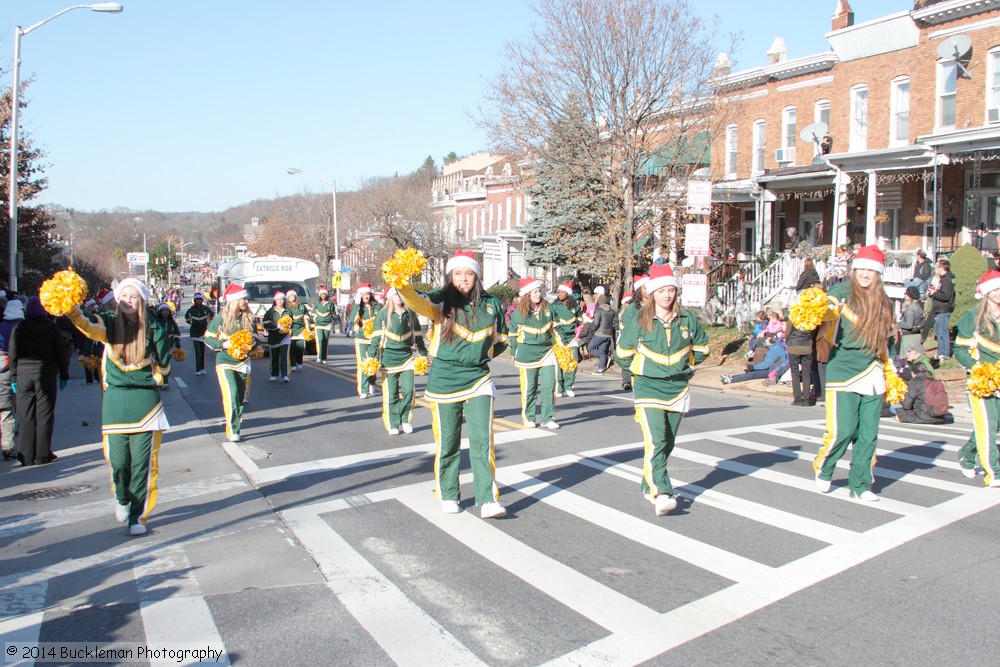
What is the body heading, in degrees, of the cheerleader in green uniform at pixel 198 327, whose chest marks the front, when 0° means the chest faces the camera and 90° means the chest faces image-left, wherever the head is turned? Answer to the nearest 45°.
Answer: approximately 0°

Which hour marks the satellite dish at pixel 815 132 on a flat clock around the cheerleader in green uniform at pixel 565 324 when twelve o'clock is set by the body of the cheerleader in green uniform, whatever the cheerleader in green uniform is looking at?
The satellite dish is roughly at 7 o'clock from the cheerleader in green uniform.

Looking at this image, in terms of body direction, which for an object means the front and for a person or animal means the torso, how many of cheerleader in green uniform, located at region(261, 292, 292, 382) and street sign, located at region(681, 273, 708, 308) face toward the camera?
2

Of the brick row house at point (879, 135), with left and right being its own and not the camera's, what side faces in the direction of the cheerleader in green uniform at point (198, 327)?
front

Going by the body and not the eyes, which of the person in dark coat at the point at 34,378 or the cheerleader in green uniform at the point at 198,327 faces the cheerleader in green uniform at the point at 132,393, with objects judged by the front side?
the cheerleader in green uniform at the point at 198,327

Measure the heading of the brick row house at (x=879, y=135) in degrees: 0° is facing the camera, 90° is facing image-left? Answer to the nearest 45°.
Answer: approximately 45°

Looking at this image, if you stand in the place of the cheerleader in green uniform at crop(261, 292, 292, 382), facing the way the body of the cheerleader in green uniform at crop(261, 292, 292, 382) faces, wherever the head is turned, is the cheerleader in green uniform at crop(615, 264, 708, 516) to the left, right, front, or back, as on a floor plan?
front

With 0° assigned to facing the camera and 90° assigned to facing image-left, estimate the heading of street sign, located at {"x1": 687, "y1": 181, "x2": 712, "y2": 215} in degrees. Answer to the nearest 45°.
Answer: approximately 0°

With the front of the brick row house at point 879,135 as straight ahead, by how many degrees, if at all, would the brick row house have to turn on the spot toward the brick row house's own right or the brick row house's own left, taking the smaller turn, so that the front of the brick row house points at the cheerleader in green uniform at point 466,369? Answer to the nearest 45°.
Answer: approximately 45° to the brick row house's own left

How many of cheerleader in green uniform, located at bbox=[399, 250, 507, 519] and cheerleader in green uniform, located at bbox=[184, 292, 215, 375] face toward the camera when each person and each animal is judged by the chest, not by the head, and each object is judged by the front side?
2

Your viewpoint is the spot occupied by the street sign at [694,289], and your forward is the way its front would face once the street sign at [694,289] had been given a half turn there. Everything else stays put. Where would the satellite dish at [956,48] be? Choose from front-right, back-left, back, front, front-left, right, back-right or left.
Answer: front-right

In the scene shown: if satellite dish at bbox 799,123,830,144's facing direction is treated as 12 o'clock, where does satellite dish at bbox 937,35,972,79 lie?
satellite dish at bbox 937,35,972,79 is roughly at 9 o'clock from satellite dish at bbox 799,123,830,144.
